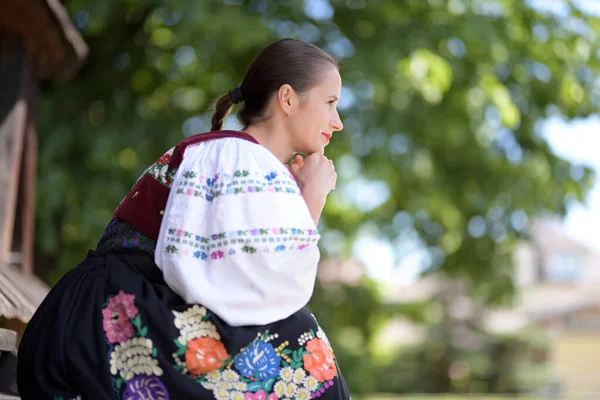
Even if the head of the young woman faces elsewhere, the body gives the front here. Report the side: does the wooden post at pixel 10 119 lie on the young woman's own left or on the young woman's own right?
on the young woman's own left

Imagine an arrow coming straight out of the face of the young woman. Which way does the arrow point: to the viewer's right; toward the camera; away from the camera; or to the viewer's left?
to the viewer's right

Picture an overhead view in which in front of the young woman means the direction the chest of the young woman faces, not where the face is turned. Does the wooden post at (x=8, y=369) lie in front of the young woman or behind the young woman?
behind

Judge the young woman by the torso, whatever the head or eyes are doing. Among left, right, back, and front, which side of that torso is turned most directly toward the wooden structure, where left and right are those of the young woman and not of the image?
left

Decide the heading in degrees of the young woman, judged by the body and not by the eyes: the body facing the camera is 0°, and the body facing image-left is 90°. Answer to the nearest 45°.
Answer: approximately 270°
